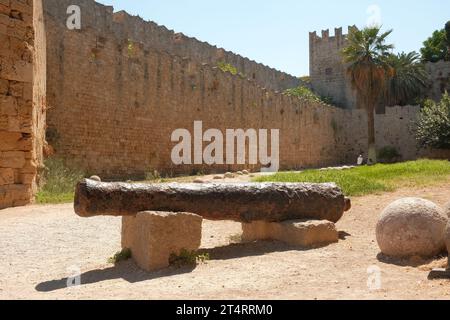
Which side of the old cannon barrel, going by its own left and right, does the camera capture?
left

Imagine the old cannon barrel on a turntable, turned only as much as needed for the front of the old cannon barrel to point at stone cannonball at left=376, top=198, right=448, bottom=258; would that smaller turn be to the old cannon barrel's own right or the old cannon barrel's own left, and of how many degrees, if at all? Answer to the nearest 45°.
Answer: approximately 180°

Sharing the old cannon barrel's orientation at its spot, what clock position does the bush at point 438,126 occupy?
The bush is roughly at 4 o'clock from the old cannon barrel.

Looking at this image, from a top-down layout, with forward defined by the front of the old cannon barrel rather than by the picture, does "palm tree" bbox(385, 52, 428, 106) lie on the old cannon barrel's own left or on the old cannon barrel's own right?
on the old cannon barrel's own right
